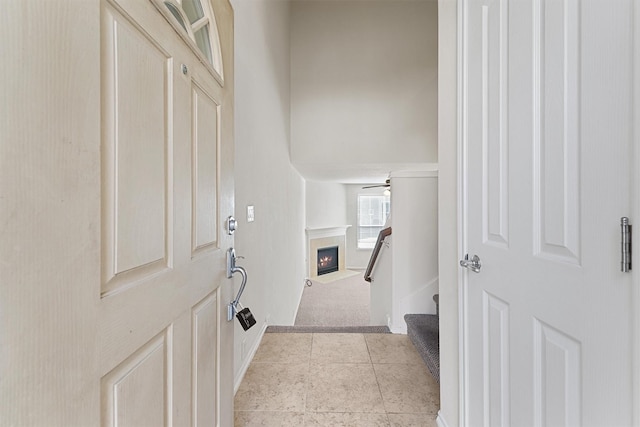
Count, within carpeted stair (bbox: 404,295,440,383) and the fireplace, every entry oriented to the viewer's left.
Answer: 1

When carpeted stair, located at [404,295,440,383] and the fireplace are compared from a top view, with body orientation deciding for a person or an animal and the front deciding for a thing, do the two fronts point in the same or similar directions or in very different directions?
very different directions

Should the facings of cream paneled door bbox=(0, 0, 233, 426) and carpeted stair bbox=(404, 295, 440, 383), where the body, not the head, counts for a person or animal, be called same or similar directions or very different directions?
very different directions

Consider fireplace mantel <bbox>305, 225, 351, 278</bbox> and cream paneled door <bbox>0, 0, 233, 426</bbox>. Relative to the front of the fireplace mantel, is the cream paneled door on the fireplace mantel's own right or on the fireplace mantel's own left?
on the fireplace mantel's own right

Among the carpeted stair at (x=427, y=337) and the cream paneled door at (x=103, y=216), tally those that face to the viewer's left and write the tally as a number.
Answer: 1

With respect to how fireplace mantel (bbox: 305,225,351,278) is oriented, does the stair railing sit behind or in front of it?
in front

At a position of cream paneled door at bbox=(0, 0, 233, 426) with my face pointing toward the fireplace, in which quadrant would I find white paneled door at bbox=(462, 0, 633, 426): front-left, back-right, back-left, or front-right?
front-right

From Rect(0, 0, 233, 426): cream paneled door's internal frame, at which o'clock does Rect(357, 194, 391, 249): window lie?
The window is roughly at 9 o'clock from the cream paneled door.

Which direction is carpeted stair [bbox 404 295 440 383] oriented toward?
to the viewer's left

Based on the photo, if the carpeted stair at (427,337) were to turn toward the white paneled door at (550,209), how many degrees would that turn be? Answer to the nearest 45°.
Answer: approximately 90° to its left

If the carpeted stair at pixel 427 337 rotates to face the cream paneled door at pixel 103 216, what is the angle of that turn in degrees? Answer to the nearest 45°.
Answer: approximately 90° to its left

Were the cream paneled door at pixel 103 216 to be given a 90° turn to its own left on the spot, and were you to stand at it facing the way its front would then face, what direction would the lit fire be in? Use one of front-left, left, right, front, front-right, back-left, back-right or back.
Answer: front

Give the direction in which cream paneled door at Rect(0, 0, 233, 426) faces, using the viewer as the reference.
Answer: facing the viewer and to the right of the viewer
